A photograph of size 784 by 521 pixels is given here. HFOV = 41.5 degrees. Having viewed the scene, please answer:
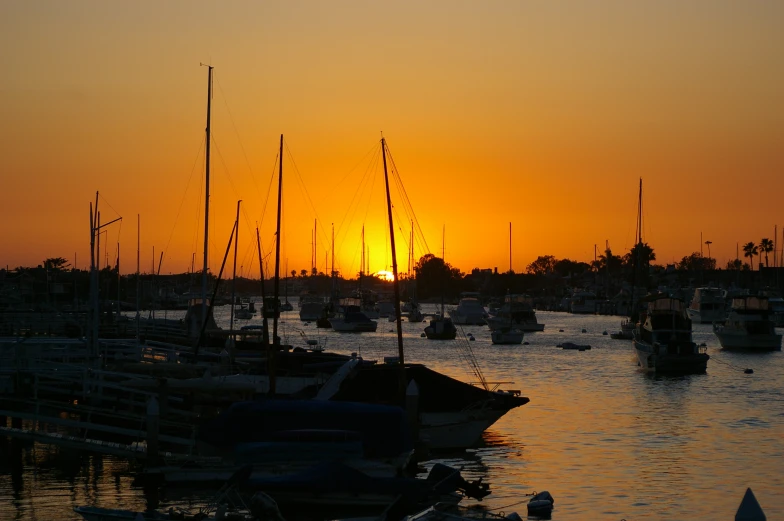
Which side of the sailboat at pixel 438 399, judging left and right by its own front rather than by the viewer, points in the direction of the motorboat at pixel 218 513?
right

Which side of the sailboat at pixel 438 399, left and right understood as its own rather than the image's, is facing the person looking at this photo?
right

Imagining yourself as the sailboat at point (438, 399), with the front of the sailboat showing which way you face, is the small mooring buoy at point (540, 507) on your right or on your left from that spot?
on your right

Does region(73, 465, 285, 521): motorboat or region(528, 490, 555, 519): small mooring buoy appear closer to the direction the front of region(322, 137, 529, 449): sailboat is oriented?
the small mooring buoy
